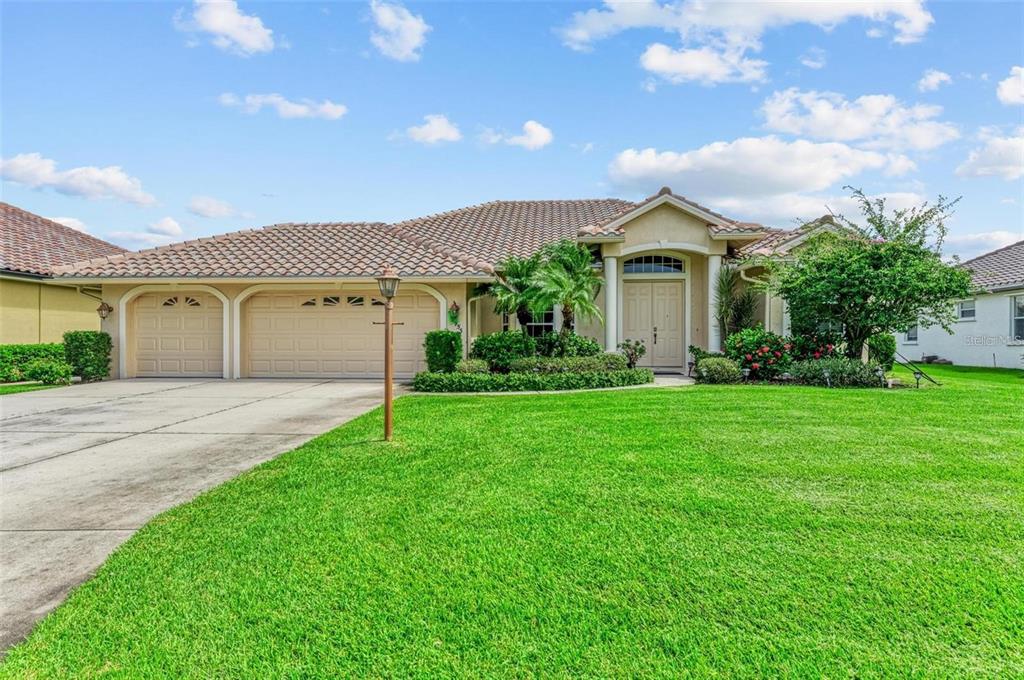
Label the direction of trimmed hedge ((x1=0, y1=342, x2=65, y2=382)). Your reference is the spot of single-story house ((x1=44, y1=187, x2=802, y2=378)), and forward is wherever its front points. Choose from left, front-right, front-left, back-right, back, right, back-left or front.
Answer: right

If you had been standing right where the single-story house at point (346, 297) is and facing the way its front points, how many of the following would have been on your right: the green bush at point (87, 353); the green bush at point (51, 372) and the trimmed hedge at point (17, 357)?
3

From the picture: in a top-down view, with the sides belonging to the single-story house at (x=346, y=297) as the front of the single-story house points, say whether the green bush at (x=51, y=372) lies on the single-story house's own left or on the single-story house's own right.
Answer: on the single-story house's own right

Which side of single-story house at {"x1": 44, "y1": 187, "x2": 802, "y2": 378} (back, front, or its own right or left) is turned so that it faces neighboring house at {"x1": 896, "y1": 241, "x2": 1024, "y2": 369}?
left

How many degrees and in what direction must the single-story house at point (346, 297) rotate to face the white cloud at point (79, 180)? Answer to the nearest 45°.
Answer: approximately 135° to its right

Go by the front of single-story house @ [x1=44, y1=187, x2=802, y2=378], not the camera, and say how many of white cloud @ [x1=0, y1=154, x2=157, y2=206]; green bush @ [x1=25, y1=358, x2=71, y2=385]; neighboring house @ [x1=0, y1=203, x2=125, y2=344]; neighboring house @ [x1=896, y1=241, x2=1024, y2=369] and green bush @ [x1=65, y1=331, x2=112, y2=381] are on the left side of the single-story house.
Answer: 1

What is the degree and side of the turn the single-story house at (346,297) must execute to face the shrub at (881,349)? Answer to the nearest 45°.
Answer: approximately 90° to its left

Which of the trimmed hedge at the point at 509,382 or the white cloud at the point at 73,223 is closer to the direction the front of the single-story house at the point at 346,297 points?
the trimmed hedge

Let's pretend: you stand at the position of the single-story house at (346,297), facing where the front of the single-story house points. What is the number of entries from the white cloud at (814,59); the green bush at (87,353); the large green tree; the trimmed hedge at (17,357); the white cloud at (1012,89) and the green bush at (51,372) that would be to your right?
3

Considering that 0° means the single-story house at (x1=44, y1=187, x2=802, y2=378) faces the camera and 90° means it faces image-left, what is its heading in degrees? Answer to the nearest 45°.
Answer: approximately 0°

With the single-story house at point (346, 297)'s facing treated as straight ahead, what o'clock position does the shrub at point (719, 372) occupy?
The shrub is roughly at 10 o'clock from the single-story house.

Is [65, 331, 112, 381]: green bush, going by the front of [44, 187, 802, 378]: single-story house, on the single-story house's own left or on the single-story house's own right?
on the single-story house's own right
